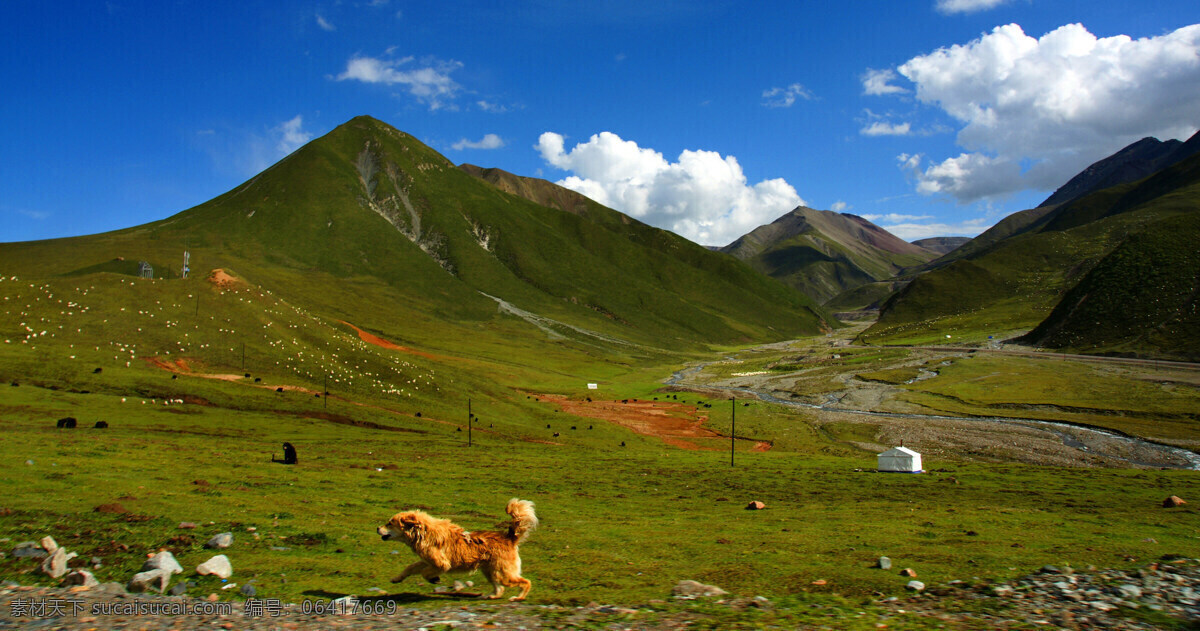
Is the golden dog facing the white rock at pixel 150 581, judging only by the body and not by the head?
yes

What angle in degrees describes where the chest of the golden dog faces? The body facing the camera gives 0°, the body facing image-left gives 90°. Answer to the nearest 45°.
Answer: approximately 90°

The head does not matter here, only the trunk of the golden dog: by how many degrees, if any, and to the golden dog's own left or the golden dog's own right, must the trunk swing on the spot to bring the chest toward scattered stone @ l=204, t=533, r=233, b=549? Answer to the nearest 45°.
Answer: approximately 45° to the golden dog's own right

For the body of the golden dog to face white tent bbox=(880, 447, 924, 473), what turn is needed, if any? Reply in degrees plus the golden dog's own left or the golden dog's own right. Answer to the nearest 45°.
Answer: approximately 135° to the golden dog's own right

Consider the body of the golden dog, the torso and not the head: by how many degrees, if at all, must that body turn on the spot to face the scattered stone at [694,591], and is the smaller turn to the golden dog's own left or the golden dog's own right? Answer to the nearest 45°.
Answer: approximately 180°
